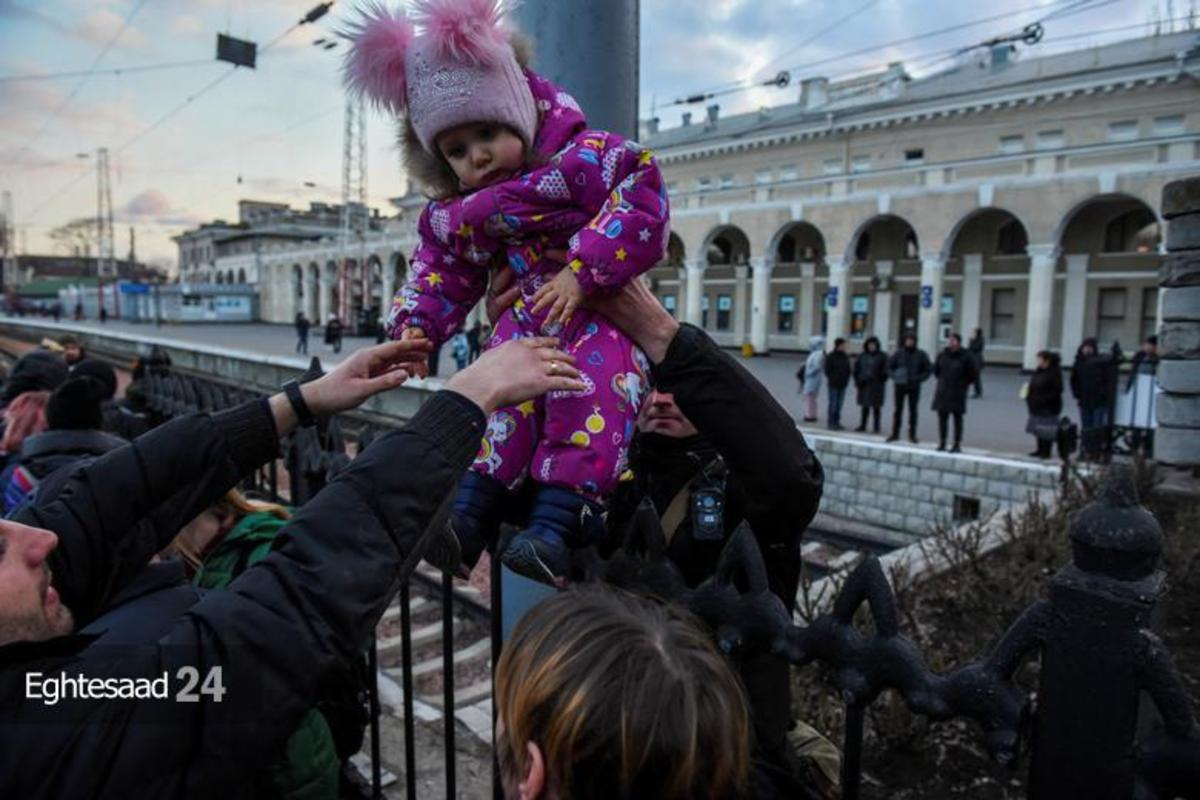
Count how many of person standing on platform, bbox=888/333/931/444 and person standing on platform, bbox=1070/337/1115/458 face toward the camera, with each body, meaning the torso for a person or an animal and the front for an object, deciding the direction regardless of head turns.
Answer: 2

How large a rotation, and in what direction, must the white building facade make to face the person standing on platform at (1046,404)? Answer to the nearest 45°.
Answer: approximately 45° to its left

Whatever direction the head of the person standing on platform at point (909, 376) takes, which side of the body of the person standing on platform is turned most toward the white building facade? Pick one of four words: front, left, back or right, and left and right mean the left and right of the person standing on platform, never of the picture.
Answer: back

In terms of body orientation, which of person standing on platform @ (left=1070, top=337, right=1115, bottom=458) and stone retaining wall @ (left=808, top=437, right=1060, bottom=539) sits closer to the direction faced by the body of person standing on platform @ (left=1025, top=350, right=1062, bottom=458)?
the stone retaining wall

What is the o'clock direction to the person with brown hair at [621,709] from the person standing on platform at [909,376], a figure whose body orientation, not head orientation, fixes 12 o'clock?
The person with brown hair is roughly at 12 o'clock from the person standing on platform.

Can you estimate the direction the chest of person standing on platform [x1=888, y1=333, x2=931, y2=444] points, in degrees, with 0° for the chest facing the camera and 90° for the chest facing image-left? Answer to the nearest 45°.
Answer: approximately 0°

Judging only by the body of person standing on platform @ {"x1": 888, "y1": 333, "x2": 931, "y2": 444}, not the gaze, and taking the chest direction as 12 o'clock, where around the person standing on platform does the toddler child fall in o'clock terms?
The toddler child is roughly at 12 o'clock from the person standing on platform.
